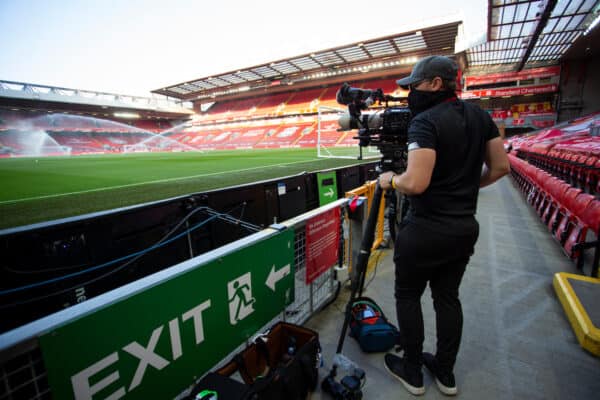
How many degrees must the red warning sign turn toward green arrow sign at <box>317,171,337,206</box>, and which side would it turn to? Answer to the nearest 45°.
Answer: approximately 135° to its left

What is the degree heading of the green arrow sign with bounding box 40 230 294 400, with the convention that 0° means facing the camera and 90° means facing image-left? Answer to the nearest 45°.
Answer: approximately 315°

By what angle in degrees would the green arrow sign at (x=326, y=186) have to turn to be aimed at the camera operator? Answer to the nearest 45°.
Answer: approximately 45° to its right

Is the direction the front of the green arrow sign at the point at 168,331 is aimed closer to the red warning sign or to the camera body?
the camera body

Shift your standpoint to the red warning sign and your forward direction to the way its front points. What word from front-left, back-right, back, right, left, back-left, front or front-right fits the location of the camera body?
front-right

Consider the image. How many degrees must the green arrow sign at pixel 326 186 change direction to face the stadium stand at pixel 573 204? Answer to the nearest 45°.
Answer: approximately 45° to its left

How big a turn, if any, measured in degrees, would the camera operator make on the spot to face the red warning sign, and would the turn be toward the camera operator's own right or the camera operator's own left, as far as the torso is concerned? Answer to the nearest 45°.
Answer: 0° — they already face it

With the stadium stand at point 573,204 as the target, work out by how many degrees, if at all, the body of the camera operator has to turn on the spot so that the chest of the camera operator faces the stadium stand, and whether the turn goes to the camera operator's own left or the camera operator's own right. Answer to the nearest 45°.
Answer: approximately 90° to the camera operator's own right

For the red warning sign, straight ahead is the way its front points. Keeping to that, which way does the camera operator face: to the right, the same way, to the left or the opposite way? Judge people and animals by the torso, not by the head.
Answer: the opposite way

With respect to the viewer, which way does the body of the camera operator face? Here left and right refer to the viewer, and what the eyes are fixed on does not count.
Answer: facing away from the viewer and to the left of the viewer
